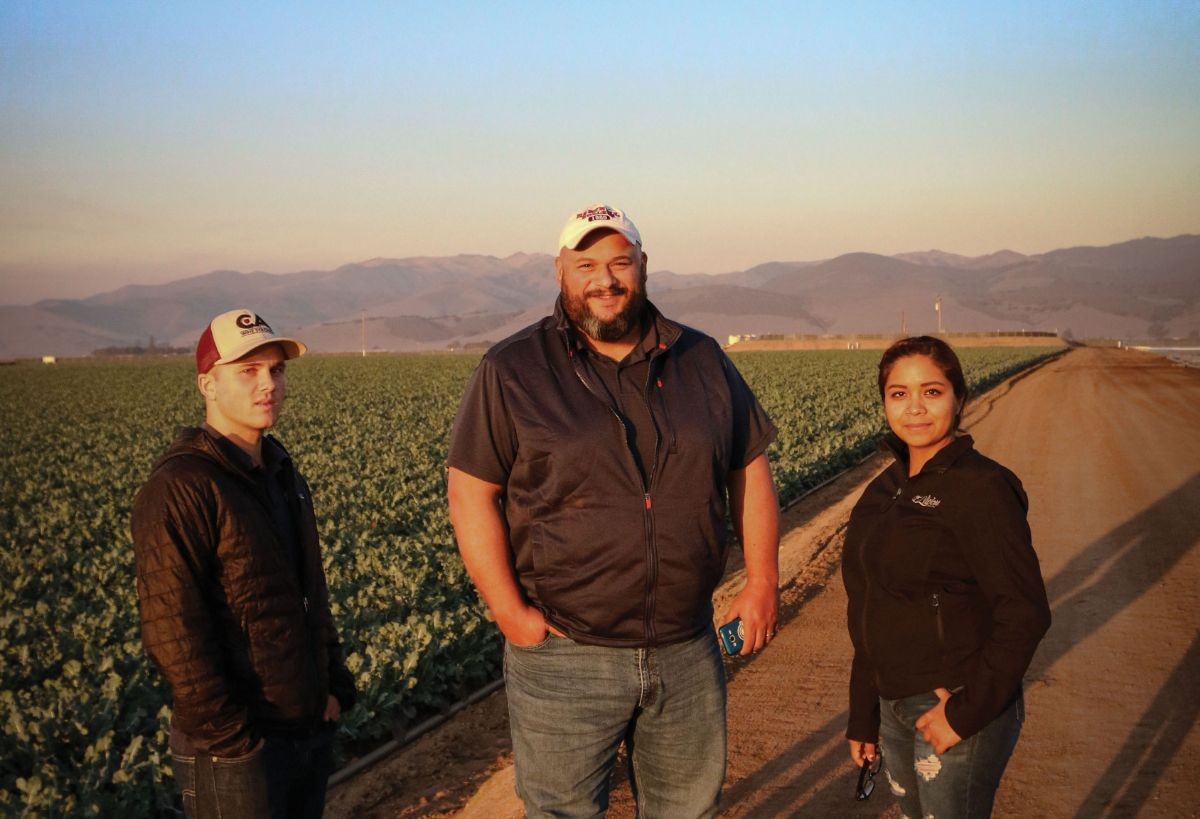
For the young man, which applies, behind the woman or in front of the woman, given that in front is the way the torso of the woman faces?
in front

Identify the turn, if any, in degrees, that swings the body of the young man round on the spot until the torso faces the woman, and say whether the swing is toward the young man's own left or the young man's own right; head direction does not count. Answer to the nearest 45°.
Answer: approximately 45° to the young man's own left

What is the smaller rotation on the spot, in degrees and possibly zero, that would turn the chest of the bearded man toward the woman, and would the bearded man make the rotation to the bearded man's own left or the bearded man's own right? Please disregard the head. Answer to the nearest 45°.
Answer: approximately 90° to the bearded man's own left

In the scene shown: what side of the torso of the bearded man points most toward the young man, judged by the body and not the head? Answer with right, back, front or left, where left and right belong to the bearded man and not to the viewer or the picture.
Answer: right

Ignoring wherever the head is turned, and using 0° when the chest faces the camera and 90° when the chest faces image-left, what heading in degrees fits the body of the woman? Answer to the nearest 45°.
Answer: approximately 45°

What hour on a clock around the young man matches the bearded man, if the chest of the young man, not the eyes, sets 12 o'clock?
The bearded man is roughly at 11 o'clock from the young man.

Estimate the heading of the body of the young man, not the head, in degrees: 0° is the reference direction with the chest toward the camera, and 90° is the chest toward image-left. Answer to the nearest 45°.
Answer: approximately 315°

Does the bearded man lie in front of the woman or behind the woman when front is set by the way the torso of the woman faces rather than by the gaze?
in front

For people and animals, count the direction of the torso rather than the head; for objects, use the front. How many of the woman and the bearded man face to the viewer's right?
0

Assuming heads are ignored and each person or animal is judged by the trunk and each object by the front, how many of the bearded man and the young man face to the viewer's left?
0
